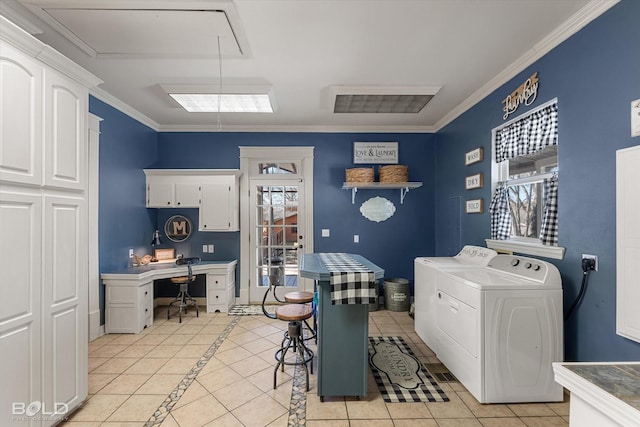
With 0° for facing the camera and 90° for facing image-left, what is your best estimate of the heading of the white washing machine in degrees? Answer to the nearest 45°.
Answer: approximately 45°

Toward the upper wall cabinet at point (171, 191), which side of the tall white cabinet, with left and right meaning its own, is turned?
left

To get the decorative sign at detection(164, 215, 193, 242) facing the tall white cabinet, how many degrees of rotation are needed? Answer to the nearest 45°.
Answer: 0° — it already faces it

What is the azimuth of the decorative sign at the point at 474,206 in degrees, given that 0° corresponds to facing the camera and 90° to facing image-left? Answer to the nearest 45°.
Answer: approximately 45°

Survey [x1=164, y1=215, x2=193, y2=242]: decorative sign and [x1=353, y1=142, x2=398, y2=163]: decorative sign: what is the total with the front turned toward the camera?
2

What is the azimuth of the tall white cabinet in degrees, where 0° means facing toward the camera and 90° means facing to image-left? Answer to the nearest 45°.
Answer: approximately 315°

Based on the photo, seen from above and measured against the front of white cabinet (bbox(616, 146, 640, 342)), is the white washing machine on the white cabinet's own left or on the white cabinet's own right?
on the white cabinet's own right

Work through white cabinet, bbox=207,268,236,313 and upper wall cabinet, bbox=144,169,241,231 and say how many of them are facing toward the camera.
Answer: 2
